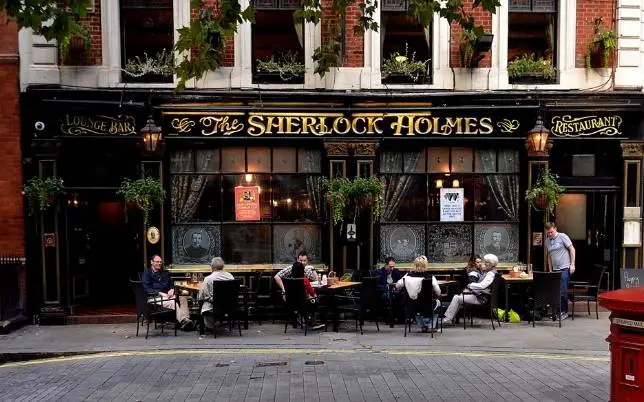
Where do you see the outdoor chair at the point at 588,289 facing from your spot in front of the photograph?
facing to the left of the viewer

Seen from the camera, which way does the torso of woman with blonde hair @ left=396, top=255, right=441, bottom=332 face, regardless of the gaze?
away from the camera

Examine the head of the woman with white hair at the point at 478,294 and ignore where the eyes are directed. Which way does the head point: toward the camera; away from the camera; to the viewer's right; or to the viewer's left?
to the viewer's left

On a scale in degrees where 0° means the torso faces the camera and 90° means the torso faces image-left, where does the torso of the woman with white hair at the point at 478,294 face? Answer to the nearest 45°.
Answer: approximately 90°

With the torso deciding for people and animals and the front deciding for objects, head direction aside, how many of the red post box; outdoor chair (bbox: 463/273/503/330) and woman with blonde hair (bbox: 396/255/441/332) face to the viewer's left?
1

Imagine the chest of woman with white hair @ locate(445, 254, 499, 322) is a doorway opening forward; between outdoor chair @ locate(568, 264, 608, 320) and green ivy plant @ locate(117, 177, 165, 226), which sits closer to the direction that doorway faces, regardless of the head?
the green ivy plant

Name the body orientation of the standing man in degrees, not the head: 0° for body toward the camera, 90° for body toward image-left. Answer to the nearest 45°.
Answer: approximately 45°

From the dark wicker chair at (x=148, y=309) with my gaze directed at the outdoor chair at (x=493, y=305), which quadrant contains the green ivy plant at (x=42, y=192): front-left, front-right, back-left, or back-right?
back-left

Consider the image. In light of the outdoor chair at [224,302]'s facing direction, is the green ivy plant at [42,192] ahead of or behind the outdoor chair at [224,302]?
ahead

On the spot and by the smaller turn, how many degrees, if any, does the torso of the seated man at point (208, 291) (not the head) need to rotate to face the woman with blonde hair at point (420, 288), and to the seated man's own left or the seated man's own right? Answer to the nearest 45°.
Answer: approximately 135° to the seated man's own right

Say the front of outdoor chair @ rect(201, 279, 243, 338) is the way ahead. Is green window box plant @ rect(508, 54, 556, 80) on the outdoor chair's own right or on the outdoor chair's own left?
on the outdoor chair's own right

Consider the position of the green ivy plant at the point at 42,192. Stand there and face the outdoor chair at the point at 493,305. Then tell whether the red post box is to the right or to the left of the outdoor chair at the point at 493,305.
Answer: right
